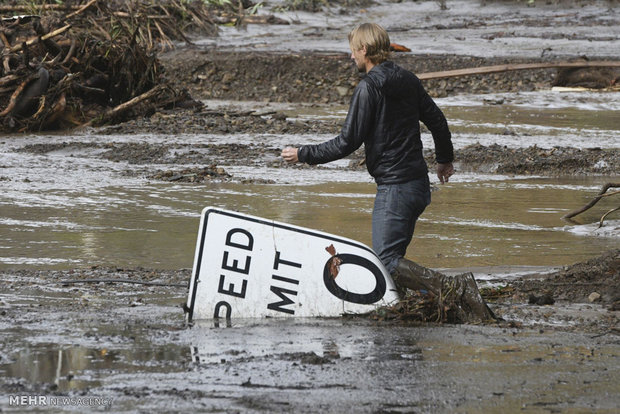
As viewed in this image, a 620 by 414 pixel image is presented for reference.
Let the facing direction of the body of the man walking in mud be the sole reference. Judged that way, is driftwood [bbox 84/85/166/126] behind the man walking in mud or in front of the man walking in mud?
in front

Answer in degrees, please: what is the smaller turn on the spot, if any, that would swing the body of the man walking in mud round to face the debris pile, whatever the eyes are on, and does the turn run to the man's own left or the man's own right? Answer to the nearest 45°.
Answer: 0° — they already face it

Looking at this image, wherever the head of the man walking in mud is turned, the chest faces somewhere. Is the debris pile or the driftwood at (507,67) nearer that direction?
the debris pile

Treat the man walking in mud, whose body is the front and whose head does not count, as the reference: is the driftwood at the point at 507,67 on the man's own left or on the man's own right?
on the man's own right

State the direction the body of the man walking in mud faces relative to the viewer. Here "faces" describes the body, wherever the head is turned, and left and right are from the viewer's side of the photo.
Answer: facing away from the viewer and to the left of the viewer
